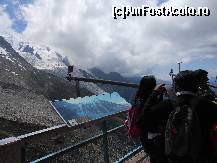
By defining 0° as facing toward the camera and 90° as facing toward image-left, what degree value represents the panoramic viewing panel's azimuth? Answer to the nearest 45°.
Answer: approximately 315°

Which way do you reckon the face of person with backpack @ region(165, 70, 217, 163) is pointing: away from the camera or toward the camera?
away from the camera

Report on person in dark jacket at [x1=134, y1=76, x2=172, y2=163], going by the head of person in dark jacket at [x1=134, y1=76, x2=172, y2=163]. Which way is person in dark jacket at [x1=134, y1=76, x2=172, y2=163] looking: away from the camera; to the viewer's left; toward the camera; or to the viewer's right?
away from the camera
